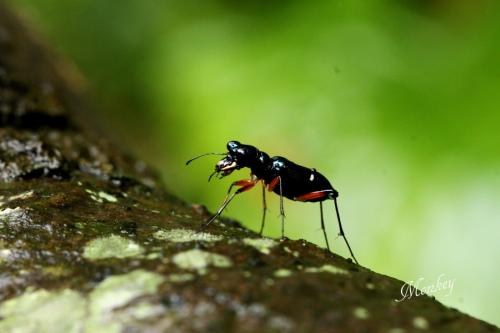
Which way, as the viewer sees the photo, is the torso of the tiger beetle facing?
to the viewer's left
